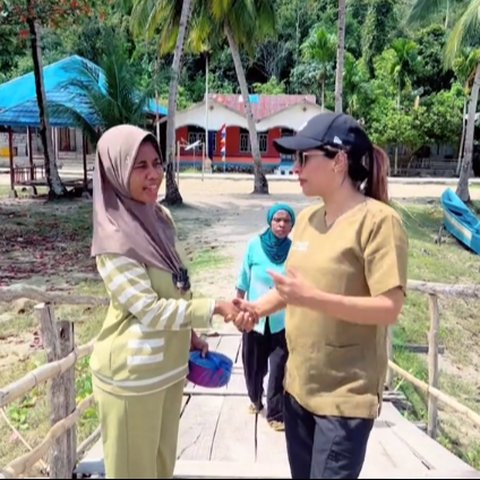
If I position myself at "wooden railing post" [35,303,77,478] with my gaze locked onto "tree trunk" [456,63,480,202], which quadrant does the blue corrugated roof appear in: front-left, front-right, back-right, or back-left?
front-left

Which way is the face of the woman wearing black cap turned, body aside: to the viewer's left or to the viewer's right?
to the viewer's left

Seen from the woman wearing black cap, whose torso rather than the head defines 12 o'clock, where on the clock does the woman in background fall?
The woman in background is roughly at 4 o'clock from the woman wearing black cap.

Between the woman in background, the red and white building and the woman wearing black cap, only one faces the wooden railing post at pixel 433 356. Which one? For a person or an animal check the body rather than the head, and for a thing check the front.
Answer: the red and white building

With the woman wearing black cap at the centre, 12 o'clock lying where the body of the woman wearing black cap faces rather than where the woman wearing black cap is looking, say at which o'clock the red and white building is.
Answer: The red and white building is roughly at 4 o'clock from the woman wearing black cap.

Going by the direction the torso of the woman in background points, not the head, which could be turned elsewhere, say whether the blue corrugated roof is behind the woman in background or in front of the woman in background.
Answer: behind

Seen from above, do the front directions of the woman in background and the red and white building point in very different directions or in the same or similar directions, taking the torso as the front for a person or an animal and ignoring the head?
same or similar directions

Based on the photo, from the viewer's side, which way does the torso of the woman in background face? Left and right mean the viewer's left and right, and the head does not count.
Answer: facing the viewer

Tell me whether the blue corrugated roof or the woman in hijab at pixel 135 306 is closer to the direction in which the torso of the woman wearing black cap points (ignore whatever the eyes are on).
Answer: the woman in hijab

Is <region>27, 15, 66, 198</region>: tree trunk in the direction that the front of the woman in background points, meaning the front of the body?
no

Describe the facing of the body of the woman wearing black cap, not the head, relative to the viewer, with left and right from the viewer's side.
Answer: facing the viewer and to the left of the viewer

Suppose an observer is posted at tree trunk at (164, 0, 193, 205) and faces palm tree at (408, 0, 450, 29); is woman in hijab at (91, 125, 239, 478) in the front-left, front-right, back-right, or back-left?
back-right

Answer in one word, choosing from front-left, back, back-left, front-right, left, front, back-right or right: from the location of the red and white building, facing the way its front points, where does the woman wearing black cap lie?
front

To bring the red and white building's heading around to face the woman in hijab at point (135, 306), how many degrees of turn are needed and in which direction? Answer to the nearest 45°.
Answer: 0° — it already faces them

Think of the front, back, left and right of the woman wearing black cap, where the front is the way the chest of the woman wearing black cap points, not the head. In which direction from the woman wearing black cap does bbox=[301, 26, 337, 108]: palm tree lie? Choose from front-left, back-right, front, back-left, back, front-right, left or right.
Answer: back-right
